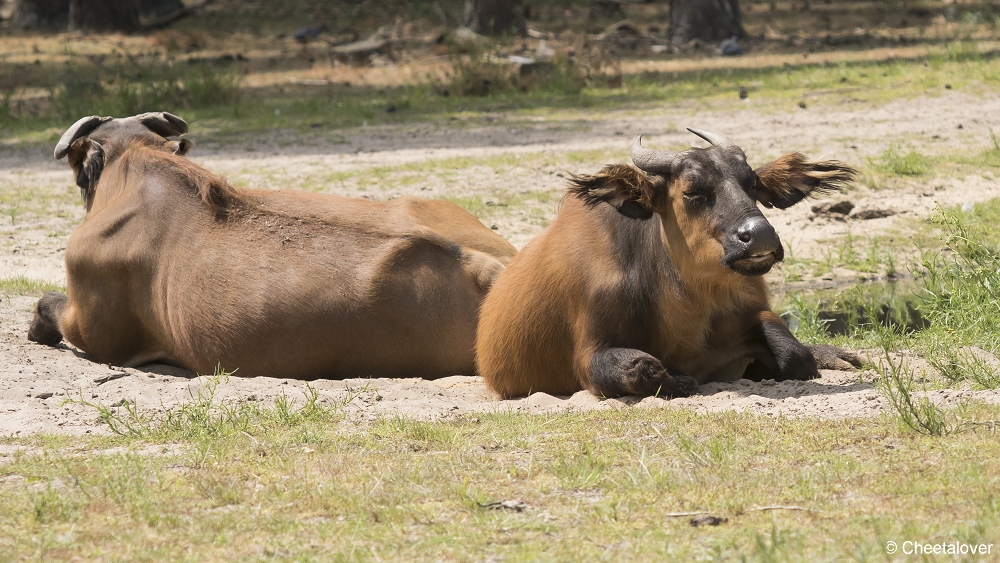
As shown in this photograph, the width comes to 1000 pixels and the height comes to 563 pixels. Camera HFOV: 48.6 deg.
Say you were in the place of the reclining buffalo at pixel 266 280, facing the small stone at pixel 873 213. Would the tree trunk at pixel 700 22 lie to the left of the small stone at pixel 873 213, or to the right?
left

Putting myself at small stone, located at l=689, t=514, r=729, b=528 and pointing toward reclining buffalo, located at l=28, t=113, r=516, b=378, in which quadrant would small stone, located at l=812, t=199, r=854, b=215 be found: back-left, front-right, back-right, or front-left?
front-right

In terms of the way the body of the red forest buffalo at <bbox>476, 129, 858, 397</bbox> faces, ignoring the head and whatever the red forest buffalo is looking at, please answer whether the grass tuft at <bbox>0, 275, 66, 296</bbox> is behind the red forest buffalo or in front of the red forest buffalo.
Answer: behind

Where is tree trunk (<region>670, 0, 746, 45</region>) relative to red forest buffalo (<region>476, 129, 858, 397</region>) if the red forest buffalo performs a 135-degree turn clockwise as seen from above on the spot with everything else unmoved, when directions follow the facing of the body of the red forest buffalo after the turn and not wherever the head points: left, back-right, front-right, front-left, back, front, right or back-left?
right

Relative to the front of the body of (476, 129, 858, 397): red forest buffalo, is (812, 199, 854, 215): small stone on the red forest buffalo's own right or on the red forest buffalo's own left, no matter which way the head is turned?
on the red forest buffalo's own left

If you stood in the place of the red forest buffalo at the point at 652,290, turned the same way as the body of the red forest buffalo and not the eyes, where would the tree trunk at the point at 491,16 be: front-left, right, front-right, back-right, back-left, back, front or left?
back-left

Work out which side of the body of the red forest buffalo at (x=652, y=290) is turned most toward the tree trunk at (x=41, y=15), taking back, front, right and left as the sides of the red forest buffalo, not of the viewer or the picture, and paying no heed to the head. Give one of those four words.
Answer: back

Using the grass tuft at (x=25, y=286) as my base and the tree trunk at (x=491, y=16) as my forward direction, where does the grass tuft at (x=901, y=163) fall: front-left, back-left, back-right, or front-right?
front-right

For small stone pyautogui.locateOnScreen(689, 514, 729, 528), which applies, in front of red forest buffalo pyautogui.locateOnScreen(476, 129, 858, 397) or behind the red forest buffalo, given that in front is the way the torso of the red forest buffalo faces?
in front

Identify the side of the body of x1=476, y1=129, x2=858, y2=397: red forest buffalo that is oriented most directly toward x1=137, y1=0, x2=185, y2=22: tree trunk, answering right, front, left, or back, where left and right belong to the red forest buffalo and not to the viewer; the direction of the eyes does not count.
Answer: back

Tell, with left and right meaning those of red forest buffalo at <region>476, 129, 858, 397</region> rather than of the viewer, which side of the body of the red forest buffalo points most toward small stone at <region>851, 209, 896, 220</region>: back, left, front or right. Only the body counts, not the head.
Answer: left

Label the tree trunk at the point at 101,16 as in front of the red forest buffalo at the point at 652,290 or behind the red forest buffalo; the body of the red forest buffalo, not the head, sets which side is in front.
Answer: behind

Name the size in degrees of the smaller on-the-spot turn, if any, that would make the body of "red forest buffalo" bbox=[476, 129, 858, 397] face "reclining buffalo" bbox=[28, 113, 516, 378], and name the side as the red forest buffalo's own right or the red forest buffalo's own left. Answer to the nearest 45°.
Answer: approximately 135° to the red forest buffalo's own right

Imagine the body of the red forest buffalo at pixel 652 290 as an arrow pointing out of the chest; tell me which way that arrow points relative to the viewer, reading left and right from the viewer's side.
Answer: facing the viewer and to the right of the viewer
